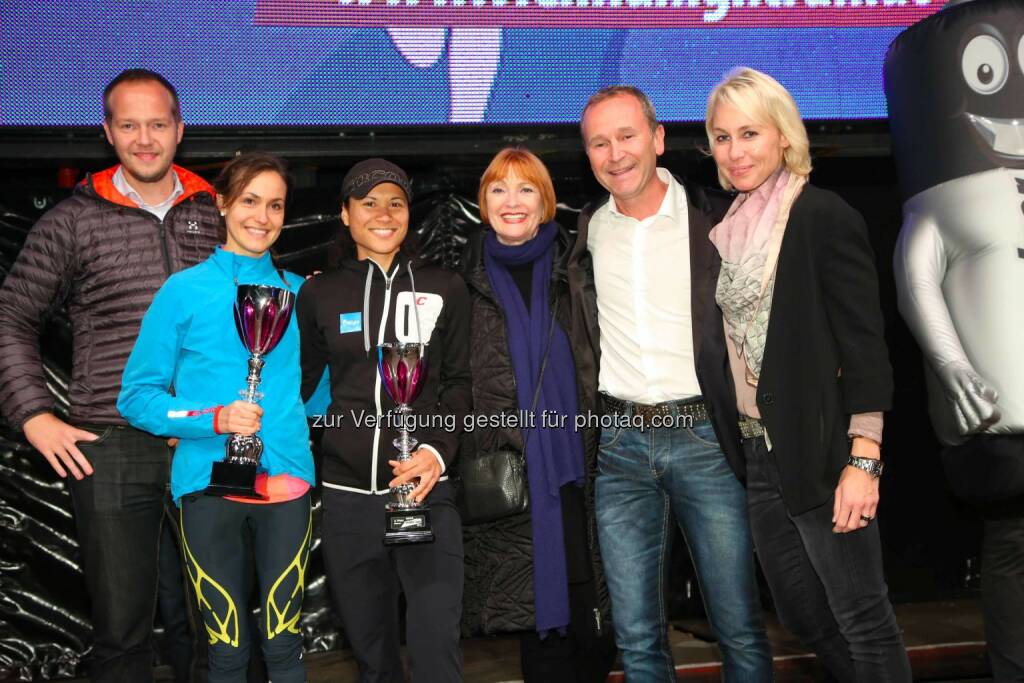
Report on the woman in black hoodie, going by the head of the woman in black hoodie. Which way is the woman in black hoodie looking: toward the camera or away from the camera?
toward the camera

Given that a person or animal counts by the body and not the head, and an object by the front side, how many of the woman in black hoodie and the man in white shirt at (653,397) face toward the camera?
2

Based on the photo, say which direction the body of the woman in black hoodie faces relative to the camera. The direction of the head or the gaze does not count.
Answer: toward the camera

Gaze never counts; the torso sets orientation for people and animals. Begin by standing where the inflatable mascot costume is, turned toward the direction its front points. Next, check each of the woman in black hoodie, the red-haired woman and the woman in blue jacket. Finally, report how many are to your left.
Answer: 0

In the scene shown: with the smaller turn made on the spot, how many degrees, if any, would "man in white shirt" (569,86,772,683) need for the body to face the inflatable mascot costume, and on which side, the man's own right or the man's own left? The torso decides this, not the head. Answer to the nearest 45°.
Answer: approximately 90° to the man's own left

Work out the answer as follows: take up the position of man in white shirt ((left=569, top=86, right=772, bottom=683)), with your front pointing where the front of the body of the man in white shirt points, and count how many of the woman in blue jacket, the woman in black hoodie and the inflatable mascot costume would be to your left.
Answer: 1

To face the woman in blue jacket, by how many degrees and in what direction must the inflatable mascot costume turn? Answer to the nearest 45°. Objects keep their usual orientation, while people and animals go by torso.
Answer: approximately 90° to its right

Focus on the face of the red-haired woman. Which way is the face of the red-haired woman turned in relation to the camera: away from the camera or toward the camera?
toward the camera

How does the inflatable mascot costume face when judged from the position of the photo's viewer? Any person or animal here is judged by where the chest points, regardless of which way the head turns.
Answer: facing the viewer and to the right of the viewer

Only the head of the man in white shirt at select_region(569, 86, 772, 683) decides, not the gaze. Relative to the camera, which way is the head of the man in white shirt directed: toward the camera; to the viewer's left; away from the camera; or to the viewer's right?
toward the camera

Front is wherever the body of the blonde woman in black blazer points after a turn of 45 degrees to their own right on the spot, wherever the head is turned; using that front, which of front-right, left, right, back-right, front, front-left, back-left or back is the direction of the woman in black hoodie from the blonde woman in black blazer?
front

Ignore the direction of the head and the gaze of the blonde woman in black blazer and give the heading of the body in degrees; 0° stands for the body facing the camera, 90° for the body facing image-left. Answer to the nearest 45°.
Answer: approximately 45°

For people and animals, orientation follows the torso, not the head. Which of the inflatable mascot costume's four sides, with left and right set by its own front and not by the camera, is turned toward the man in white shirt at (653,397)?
right

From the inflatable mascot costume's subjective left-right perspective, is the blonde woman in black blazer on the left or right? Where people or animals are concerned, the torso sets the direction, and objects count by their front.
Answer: on its right
